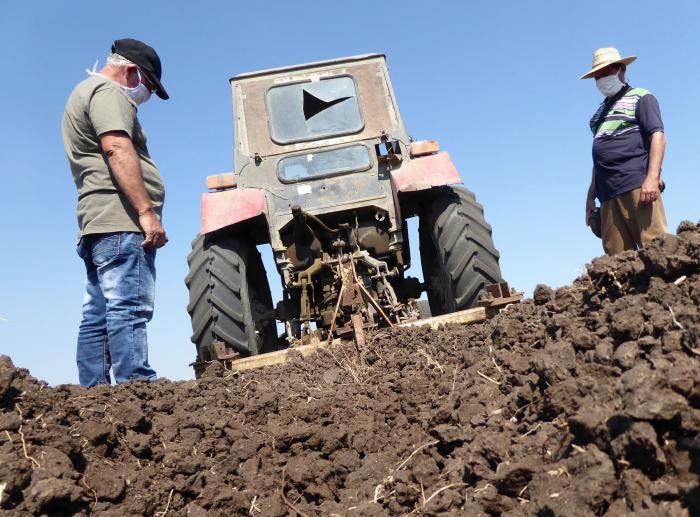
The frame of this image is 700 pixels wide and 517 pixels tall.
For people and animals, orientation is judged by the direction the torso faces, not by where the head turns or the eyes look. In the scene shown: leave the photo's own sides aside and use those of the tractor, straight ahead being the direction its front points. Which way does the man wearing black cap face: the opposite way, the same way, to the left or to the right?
to the right

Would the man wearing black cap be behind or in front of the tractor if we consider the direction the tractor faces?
behind

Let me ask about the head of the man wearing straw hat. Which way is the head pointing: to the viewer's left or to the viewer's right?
to the viewer's left

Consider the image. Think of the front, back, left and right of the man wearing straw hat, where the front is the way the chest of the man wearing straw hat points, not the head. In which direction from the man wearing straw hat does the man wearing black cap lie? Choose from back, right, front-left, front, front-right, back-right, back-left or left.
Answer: front

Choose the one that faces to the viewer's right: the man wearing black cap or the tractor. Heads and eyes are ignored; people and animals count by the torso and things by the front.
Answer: the man wearing black cap

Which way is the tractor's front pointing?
away from the camera

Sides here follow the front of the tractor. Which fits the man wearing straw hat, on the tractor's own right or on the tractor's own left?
on the tractor's own right

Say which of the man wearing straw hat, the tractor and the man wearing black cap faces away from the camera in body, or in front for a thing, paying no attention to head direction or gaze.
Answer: the tractor

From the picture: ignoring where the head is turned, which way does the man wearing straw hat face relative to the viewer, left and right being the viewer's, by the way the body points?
facing the viewer and to the left of the viewer

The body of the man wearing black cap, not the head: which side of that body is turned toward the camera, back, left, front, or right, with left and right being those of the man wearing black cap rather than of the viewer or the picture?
right
